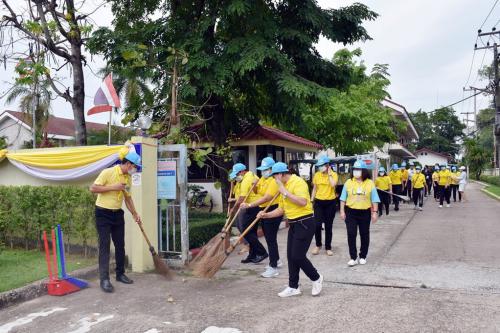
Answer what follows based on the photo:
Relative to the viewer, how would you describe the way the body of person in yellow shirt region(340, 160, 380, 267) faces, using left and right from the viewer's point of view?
facing the viewer

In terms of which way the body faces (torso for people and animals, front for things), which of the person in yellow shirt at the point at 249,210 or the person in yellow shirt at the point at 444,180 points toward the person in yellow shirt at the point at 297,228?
the person in yellow shirt at the point at 444,180

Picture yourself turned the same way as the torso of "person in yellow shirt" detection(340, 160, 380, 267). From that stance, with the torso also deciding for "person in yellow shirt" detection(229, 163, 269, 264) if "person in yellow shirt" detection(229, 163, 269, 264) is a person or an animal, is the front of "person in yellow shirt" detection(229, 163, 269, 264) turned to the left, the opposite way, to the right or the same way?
to the right

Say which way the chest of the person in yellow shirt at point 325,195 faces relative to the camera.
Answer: toward the camera

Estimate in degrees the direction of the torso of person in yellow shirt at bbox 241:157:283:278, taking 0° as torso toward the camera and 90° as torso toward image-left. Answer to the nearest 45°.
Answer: approximately 45°

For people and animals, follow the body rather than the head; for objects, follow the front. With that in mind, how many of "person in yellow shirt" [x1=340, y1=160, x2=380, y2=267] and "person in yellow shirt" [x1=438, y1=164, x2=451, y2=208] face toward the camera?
2

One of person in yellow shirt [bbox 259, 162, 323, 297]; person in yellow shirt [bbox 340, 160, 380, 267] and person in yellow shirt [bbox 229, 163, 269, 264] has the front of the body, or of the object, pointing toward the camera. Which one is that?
person in yellow shirt [bbox 340, 160, 380, 267]

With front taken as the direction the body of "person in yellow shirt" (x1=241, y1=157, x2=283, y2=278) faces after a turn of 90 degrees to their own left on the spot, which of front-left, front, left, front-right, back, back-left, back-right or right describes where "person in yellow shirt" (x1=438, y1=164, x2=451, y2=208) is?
left

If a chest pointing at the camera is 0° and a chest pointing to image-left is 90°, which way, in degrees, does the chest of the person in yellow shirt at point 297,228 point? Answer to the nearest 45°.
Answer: approximately 90°

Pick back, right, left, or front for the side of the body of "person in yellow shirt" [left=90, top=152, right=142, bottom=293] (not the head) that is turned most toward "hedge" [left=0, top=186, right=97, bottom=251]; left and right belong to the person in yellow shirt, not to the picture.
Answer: back

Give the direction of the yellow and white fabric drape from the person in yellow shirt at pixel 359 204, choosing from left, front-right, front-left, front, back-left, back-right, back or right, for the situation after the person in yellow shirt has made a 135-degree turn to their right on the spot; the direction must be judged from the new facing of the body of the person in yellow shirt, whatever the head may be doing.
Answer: front-left

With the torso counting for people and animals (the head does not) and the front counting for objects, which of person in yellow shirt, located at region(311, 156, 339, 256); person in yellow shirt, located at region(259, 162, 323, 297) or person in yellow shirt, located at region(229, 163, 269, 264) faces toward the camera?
person in yellow shirt, located at region(311, 156, 339, 256)

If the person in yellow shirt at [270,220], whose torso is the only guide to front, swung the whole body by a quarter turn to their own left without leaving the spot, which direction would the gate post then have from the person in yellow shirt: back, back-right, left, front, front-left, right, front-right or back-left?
back-right

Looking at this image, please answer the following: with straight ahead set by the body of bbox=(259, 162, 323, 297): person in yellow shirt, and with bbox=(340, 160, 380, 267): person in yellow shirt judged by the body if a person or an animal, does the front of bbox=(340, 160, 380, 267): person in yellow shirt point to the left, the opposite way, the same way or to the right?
to the left

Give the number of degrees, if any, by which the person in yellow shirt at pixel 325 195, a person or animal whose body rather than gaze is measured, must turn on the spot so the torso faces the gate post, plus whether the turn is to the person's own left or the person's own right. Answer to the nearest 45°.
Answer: approximately 45° to the person's own right

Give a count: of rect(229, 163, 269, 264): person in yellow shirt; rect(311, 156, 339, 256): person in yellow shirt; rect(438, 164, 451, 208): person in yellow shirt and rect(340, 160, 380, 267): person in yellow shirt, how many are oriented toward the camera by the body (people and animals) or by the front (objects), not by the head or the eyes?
3
